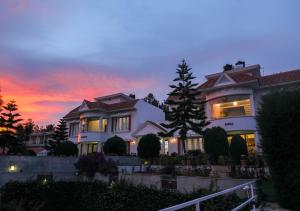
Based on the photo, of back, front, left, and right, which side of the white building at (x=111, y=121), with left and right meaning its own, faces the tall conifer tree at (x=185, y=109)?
left

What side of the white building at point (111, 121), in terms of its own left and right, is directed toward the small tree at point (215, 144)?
left

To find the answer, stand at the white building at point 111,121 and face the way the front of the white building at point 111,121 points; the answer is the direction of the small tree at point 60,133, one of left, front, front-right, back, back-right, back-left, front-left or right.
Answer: right

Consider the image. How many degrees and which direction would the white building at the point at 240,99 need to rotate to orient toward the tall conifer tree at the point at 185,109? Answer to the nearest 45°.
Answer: approximately 45° to its right

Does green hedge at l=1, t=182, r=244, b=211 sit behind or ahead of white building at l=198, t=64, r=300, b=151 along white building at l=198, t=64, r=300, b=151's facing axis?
ahead

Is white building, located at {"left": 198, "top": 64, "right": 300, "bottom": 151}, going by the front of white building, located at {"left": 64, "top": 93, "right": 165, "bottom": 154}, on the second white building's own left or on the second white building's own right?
on the second white building's own left

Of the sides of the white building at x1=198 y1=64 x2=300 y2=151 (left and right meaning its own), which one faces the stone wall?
front

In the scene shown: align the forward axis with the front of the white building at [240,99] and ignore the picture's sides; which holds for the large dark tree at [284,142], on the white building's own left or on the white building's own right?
on the white building's own left

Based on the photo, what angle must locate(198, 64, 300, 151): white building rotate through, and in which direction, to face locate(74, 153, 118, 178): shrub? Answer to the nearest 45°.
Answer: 0° — it already faces it

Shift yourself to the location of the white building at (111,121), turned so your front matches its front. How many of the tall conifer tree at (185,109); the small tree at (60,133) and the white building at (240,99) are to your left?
2

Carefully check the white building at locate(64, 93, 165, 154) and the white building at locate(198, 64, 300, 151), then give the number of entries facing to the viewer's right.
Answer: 0

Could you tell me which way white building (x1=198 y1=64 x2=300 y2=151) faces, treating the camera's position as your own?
facing the viewer and to the left of the viewer
